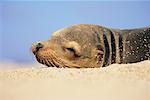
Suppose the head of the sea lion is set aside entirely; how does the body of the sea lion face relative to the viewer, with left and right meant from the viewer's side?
facing to the left of the viewer
